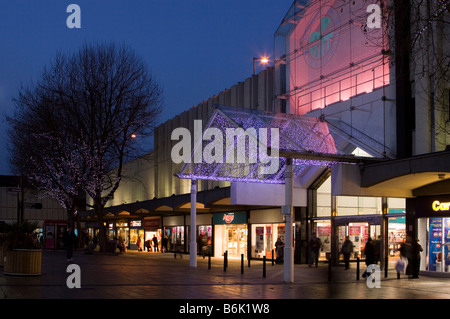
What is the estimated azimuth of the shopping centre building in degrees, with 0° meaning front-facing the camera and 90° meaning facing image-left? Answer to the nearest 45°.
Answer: approximately 45°

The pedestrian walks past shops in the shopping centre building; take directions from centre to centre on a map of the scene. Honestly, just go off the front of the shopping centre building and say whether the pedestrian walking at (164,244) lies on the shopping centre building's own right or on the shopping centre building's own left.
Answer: on the shopping centre building's own right
